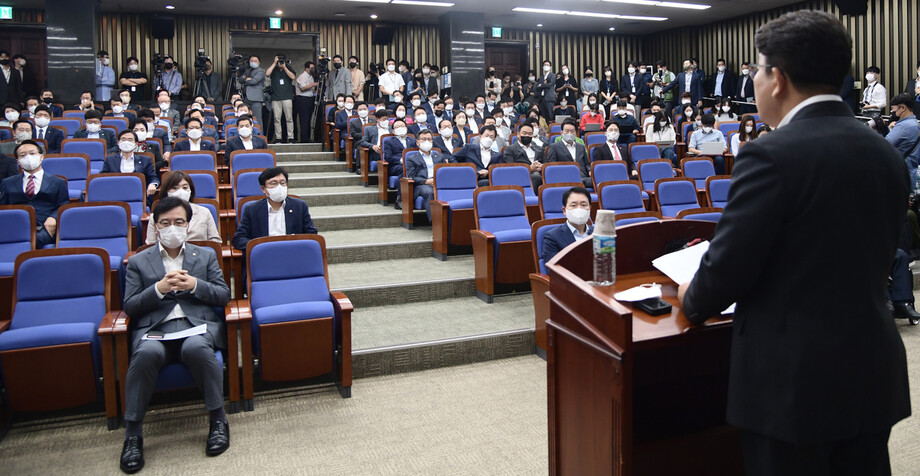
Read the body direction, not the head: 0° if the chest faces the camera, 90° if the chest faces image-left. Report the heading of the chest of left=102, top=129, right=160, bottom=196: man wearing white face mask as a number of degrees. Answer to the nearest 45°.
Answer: approximately 0°

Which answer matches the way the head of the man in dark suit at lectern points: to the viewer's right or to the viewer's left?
to the viewer's left

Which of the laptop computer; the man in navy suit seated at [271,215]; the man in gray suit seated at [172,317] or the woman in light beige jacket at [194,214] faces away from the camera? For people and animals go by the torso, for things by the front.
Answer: the laptop computer

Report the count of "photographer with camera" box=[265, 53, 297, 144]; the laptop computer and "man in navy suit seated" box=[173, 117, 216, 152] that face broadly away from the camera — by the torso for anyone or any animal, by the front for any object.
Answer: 1

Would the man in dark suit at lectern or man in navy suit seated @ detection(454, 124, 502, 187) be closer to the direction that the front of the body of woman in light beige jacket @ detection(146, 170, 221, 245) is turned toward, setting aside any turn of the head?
the man in dark suit at lectern

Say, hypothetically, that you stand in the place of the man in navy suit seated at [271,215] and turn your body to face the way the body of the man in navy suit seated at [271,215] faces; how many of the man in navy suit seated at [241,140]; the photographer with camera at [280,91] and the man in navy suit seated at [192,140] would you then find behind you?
3

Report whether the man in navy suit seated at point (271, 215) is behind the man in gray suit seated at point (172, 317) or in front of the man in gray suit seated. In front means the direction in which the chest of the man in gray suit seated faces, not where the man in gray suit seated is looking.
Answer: behind

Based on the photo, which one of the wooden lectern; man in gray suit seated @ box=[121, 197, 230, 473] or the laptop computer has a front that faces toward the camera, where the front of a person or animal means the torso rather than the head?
the man in gray suit seated

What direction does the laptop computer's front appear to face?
away from the camera
